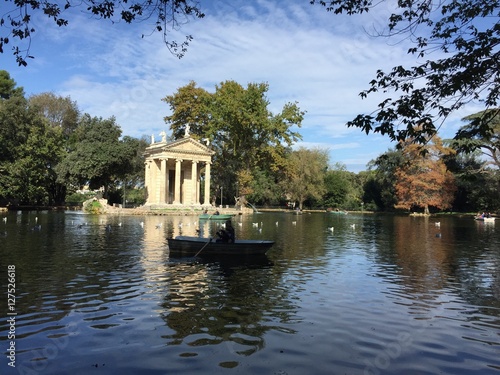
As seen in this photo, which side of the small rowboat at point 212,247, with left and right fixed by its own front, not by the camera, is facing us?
right
